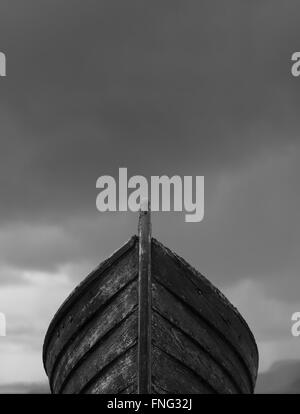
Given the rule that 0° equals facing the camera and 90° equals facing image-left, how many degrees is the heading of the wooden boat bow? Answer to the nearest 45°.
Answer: approximately 0°
